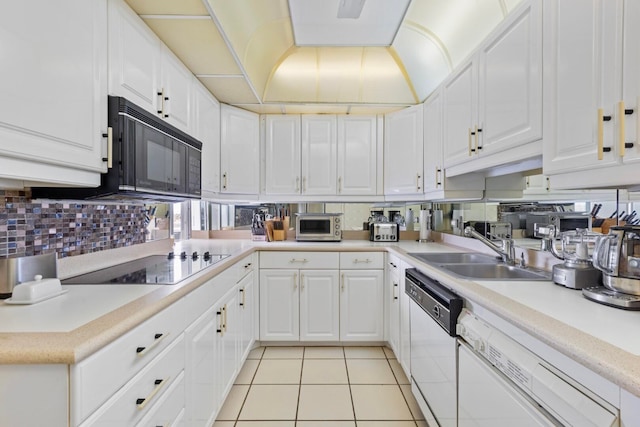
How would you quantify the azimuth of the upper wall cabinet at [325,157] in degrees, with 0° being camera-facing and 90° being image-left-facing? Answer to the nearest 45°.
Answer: approximately 0°

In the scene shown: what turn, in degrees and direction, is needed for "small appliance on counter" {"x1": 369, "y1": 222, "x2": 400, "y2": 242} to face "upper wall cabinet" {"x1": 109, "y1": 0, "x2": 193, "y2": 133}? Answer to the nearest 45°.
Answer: approximately 45° to its right

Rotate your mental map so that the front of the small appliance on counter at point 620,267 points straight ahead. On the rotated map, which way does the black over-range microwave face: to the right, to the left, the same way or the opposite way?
the opposite way

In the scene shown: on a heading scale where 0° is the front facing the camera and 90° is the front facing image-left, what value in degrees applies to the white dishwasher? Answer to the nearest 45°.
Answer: approximately 45°

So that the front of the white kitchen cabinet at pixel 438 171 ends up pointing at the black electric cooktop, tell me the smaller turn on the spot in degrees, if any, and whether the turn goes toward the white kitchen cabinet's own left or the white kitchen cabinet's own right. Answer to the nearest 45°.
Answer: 0° — it already faces it

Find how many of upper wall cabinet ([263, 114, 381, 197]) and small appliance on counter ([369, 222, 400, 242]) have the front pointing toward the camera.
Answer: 2

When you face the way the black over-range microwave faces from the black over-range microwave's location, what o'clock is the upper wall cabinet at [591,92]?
The upper wall cabinet is roughly at 12 o'clock from the black over-range microwave.

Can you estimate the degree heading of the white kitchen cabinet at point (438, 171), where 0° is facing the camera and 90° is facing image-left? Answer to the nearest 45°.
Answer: approximately 45°
